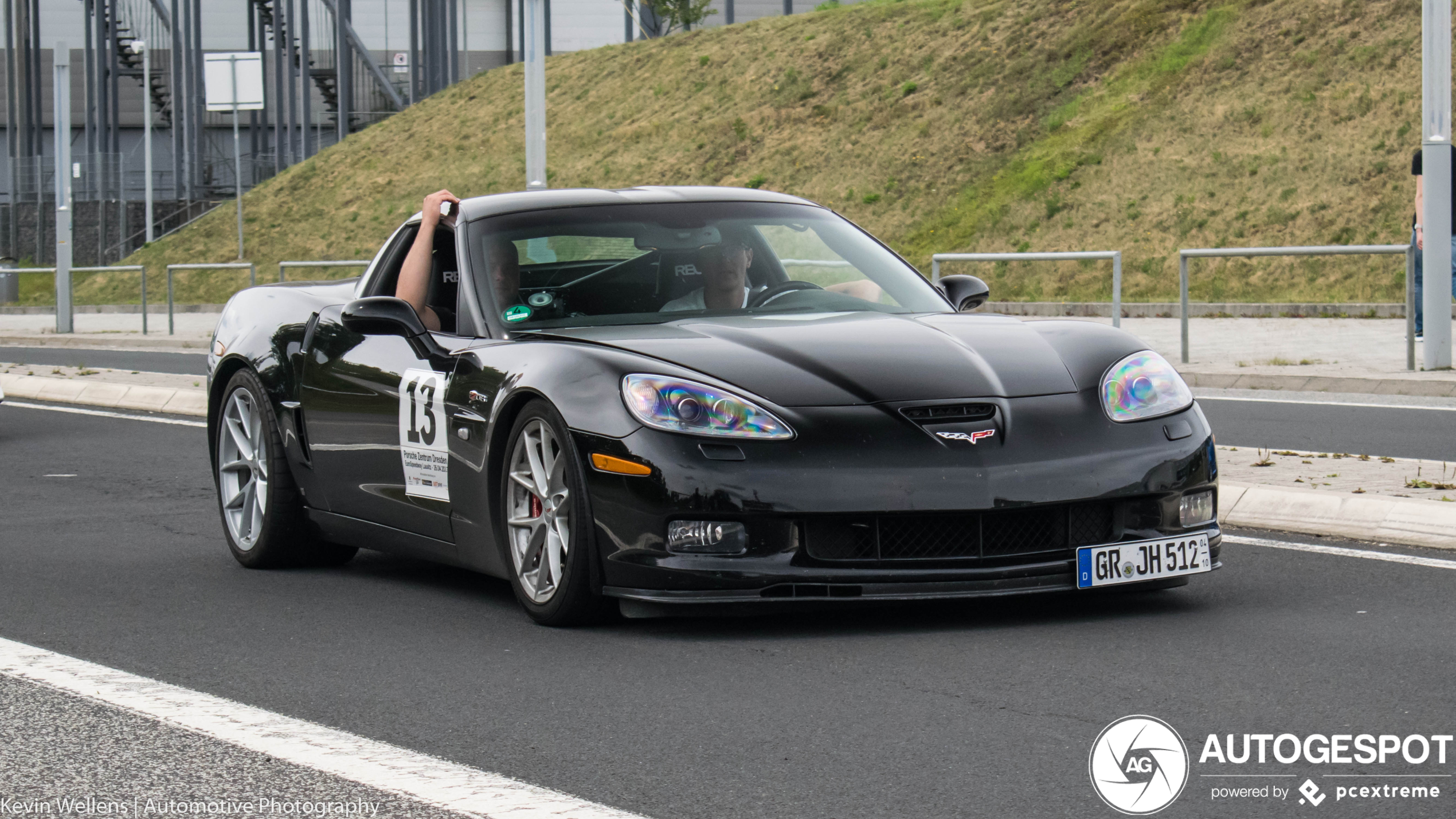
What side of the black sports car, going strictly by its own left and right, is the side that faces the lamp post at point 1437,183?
left

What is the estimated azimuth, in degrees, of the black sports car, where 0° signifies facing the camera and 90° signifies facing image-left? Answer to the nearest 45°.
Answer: approximately 315°

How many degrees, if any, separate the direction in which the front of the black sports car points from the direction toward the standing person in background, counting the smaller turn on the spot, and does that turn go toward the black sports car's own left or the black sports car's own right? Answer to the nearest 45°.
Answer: approximately 90° to the black sports car's own left

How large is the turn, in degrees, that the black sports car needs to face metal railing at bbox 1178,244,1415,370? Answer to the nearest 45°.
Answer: approximately 90° to its left
